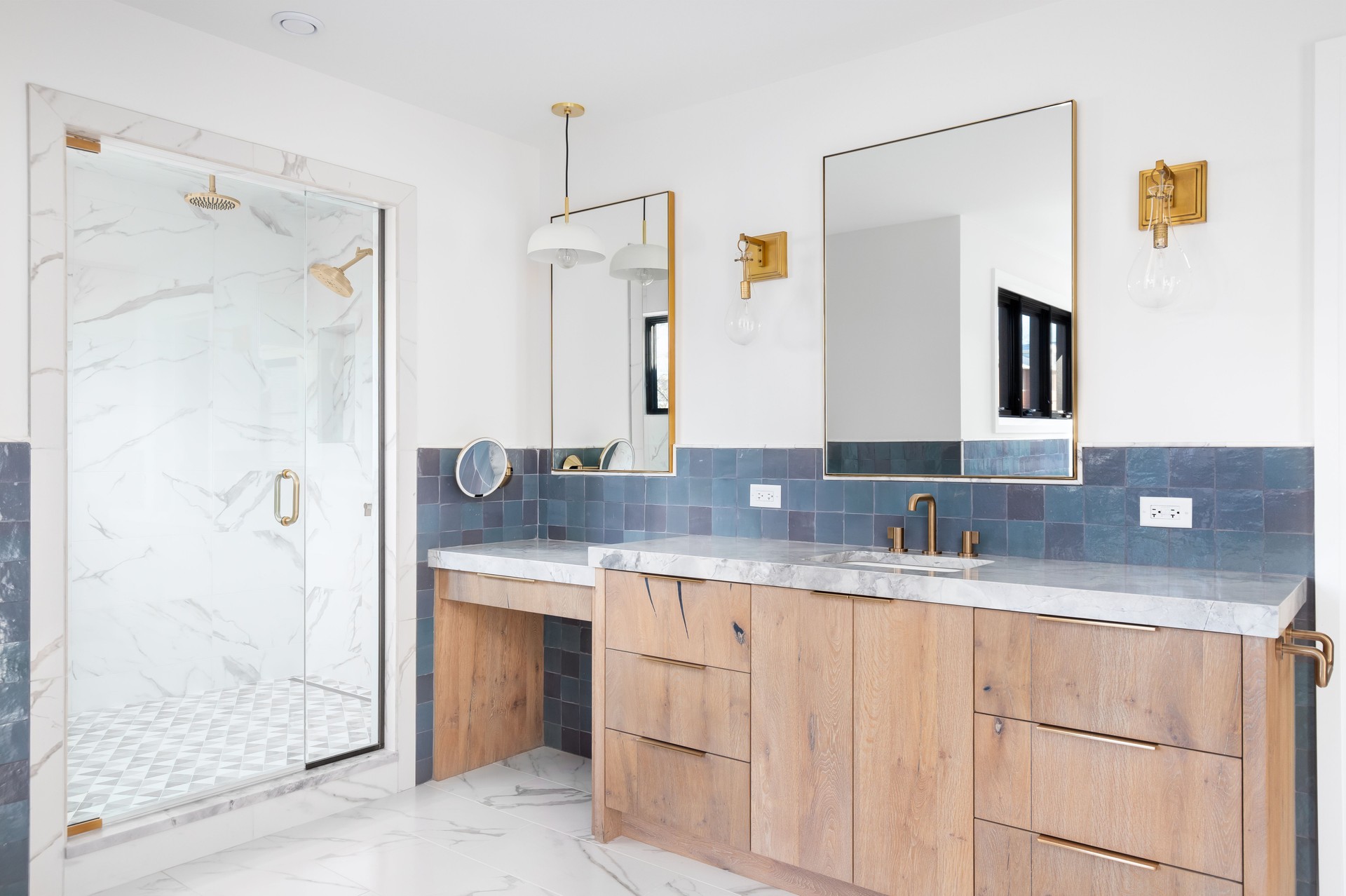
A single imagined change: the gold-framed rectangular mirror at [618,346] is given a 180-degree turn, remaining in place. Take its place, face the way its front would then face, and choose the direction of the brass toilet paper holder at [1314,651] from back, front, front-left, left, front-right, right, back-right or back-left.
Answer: right

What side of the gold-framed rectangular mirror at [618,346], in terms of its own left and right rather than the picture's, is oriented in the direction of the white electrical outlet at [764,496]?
left

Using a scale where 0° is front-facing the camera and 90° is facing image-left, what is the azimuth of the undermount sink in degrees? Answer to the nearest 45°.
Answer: approximately 45°

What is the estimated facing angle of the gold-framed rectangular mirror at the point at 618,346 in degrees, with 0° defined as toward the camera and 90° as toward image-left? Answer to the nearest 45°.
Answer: approximately 45°

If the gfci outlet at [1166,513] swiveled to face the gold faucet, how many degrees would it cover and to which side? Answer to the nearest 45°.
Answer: approximately 90° to its right

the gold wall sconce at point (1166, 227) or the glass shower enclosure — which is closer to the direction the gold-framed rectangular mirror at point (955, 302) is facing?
the glass shower enclosure

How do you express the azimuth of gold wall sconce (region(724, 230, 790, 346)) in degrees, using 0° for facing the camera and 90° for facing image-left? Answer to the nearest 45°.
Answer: approximately 45°
